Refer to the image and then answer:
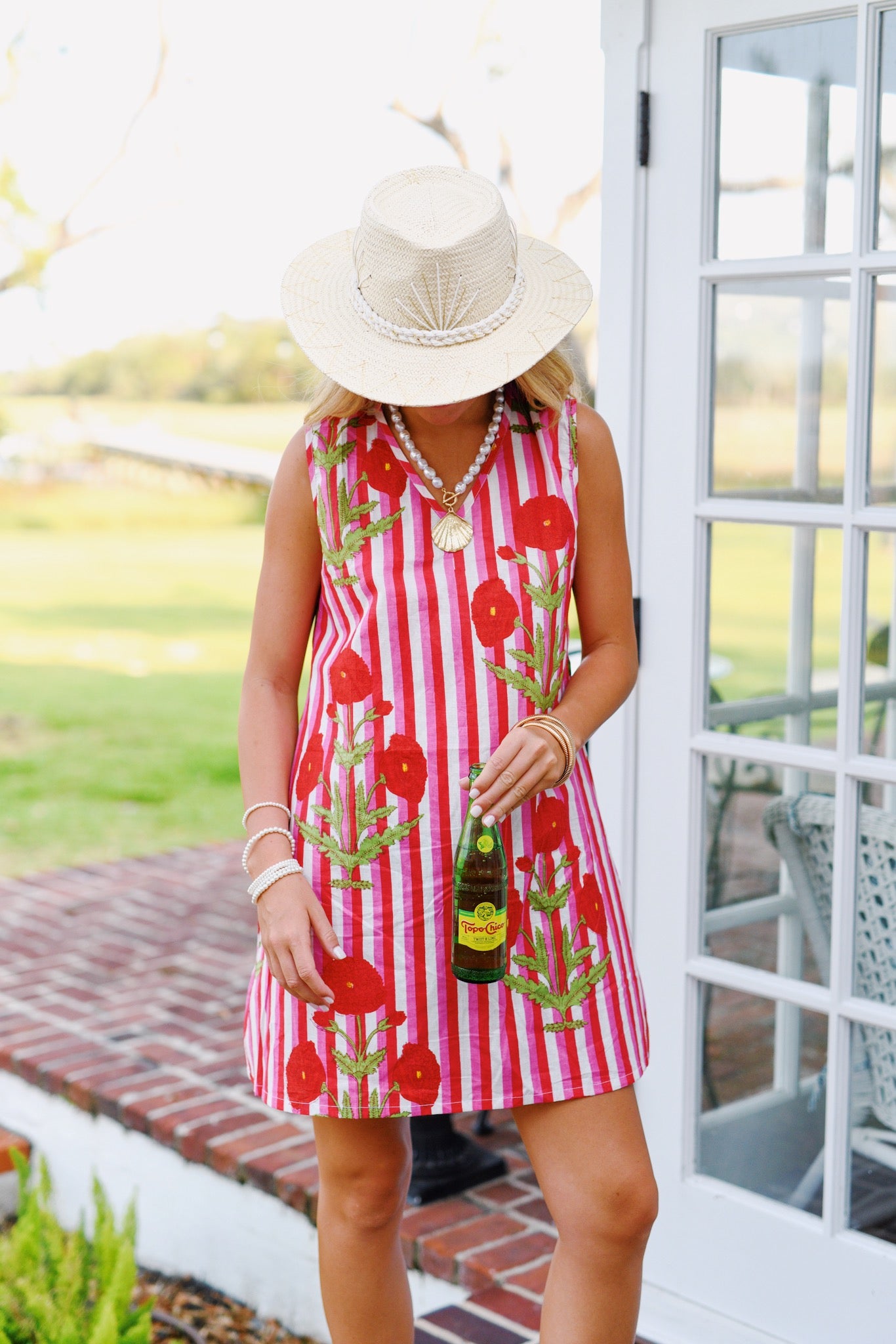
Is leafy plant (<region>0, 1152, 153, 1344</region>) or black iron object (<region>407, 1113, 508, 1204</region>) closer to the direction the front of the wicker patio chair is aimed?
the black iron object

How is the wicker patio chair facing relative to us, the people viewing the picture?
facing away from the viewer and to the left of the viewer

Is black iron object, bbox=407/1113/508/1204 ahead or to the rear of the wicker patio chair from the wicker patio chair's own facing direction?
ahead

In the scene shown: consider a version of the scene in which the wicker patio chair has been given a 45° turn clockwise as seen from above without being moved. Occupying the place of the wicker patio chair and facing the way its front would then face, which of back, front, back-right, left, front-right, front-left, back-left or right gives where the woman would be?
back-left

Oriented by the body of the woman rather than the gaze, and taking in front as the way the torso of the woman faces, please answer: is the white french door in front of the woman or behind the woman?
behind

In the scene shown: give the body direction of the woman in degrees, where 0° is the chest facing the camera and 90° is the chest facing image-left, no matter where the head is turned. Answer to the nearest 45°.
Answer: approximately 0°

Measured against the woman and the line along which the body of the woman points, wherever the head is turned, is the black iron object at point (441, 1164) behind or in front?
behind
